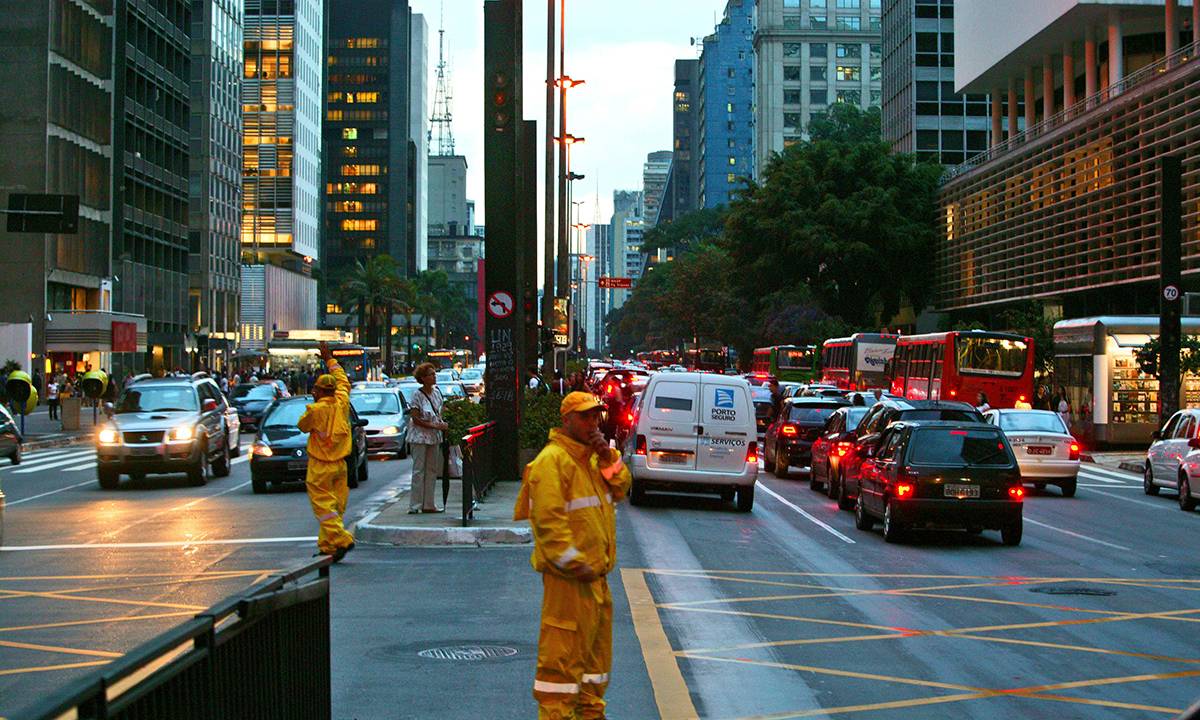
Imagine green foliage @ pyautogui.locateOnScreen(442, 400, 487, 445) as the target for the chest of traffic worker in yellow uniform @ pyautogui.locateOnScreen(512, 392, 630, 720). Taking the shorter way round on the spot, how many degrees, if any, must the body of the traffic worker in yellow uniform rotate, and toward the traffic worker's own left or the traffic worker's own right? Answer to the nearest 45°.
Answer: approximately 135° to the traffic worker's own left

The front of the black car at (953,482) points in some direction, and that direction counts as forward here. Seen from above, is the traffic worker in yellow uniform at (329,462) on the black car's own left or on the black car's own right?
on the black car's own left

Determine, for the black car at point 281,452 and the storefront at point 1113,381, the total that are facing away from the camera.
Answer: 0

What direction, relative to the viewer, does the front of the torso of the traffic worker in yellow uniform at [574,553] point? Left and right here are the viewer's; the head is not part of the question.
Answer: facing the viewer and to the right of the viewer

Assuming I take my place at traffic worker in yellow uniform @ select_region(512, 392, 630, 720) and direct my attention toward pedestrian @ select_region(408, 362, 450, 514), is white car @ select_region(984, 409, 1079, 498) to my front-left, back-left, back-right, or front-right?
front-right

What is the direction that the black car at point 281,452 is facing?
toward the camera

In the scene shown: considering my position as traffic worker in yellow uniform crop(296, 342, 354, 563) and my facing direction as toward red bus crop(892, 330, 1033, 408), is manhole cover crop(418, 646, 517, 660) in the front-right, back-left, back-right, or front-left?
back-right

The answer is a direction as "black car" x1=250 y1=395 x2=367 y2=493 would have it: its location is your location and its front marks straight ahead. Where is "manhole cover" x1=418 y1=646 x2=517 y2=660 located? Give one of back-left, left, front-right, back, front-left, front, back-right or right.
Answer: front

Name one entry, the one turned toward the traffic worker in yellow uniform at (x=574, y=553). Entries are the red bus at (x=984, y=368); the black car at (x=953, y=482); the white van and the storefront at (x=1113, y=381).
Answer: the storefront

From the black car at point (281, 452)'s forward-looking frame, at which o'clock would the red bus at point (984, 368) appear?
The red bus is roughly at 8 o'clock from the black car.

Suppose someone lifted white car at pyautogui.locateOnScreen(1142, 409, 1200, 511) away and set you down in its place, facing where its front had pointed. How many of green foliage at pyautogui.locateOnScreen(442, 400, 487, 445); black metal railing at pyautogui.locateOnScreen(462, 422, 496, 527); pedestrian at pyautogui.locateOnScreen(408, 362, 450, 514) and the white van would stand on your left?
4

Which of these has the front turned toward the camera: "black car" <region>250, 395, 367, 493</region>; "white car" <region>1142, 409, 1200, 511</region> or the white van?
the black car

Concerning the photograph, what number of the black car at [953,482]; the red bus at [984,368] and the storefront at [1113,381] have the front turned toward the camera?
1

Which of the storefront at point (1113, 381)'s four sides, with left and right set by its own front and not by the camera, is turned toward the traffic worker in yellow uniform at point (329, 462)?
front

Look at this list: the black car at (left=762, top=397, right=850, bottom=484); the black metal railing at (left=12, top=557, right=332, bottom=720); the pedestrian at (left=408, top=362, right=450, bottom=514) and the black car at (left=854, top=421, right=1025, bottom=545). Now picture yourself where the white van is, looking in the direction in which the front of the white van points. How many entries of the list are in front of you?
1

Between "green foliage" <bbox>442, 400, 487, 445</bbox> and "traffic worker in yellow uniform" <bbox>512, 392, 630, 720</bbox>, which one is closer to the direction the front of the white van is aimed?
the green foliage

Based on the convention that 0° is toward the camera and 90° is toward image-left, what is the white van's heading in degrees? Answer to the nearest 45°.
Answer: approximately 180°

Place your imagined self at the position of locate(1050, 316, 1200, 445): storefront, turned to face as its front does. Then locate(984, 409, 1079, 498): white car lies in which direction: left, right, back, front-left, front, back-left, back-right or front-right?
front

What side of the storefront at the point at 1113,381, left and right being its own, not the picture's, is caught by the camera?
front

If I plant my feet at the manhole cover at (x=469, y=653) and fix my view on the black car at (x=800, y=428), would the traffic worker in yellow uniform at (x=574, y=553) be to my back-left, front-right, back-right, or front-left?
back-right
